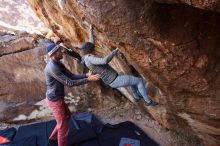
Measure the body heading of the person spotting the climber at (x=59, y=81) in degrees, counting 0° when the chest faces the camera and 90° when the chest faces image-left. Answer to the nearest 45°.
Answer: approximately 270°

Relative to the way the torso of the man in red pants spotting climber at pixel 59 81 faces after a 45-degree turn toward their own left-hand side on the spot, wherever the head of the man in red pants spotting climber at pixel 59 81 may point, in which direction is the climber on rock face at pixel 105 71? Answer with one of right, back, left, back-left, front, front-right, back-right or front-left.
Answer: right
